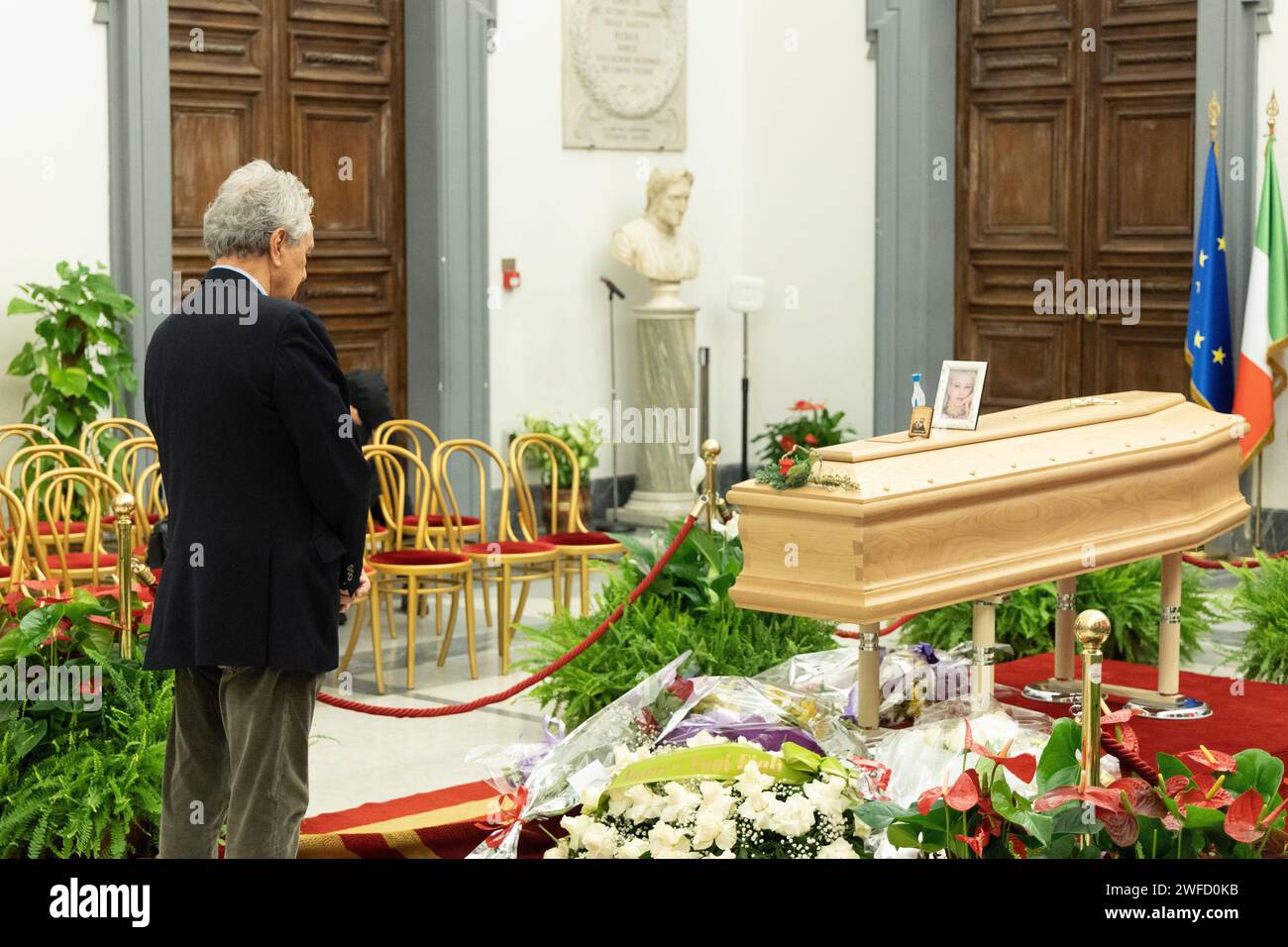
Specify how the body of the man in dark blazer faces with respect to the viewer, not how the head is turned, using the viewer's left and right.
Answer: facing away from the viewer and to the right of the viewer

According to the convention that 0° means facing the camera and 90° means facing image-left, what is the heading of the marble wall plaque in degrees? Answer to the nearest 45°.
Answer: approximately 0°

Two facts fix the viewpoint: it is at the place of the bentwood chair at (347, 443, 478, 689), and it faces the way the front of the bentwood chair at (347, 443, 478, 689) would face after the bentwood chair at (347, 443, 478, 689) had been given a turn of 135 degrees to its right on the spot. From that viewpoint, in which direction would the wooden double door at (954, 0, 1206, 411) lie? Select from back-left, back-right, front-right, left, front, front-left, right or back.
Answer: back-right

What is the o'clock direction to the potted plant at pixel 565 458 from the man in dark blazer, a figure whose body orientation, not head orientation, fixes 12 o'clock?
The potted plant is roughly at 11 o'clock from the man in dark blazer.

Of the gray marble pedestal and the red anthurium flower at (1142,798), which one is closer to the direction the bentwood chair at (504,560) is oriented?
the red anthurium flower

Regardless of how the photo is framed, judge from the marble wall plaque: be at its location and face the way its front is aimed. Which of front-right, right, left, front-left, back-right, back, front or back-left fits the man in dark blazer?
front

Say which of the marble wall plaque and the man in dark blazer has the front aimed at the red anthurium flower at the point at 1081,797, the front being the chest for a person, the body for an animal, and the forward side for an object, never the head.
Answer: the marble wall plaque

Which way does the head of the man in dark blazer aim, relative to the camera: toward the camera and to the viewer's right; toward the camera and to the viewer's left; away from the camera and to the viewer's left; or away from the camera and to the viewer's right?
away from the camera and to the viewer's right

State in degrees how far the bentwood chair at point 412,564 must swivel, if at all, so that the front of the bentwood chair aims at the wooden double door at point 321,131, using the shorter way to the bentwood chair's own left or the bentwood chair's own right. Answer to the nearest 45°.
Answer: approximately 135° to the bentwood chair's own left

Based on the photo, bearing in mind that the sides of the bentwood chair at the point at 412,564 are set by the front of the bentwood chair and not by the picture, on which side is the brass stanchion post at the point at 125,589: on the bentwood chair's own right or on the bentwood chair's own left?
on the bentwood chair's own right

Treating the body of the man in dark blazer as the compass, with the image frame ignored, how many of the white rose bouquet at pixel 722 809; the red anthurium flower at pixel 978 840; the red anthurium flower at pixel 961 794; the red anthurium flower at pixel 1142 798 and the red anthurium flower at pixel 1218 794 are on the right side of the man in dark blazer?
5

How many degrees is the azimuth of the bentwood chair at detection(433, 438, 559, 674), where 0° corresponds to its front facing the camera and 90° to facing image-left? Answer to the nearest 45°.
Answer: approximately 315°

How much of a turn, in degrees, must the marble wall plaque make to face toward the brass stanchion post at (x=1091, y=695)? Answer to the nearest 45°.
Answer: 0° — it already faces it
